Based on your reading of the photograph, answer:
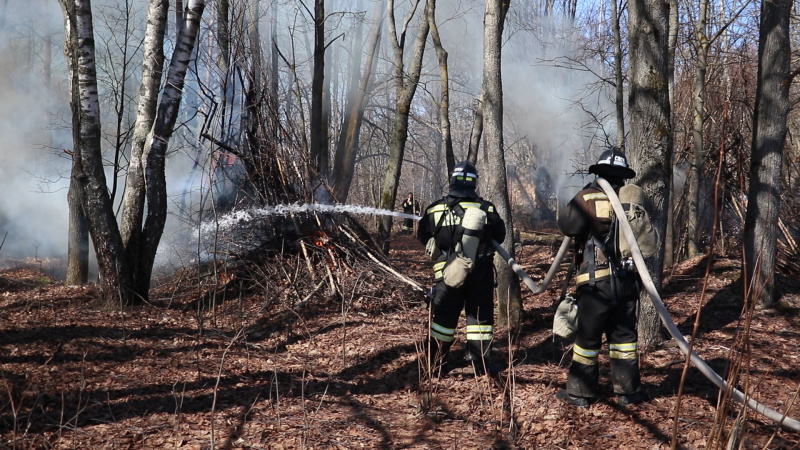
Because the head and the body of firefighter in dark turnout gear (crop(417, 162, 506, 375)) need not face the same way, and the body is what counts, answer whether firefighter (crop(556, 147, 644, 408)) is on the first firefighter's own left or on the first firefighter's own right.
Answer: on the first firefighter's own right

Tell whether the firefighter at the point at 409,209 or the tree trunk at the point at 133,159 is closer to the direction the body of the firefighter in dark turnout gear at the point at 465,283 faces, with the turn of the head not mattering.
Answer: the firefighter

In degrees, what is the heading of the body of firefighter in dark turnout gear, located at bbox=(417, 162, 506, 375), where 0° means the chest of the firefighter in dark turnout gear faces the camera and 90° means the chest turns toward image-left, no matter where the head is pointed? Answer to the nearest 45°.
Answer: approximately 180°

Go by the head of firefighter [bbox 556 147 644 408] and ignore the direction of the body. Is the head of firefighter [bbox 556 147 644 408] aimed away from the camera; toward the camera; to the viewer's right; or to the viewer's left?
away from the camera

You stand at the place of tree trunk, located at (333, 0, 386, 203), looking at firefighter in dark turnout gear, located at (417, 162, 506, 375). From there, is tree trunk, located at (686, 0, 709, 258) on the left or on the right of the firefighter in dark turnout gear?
left

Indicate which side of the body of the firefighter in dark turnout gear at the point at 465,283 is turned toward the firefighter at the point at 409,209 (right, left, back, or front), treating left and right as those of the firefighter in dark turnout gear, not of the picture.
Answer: front

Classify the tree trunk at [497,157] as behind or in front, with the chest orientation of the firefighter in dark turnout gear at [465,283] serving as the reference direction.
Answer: in front

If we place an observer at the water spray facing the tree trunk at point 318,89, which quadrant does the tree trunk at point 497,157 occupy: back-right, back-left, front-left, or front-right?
back-right

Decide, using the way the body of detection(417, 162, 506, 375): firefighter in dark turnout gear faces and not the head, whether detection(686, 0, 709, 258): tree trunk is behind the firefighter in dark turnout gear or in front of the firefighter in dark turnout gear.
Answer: in front
